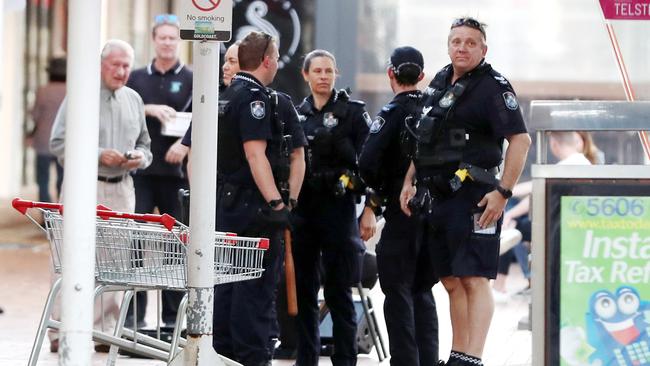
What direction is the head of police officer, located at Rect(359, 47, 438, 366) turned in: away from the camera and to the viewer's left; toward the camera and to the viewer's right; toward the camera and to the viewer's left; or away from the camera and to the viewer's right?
away from the camera and to the viewer's left

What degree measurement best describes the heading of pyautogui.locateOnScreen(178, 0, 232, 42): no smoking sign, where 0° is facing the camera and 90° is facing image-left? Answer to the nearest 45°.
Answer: approximately 0°

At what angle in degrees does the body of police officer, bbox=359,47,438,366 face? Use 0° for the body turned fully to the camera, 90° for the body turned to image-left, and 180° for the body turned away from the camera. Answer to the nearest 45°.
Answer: approximately 135°

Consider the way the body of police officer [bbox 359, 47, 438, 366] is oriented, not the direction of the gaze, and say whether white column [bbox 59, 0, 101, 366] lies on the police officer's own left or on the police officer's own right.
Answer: on the police officer's own left

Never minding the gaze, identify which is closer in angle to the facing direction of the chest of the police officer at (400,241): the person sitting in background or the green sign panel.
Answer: the person sitting in background

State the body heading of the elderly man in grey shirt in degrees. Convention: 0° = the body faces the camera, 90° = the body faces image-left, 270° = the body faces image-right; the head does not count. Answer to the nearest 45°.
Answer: approximately 315°
